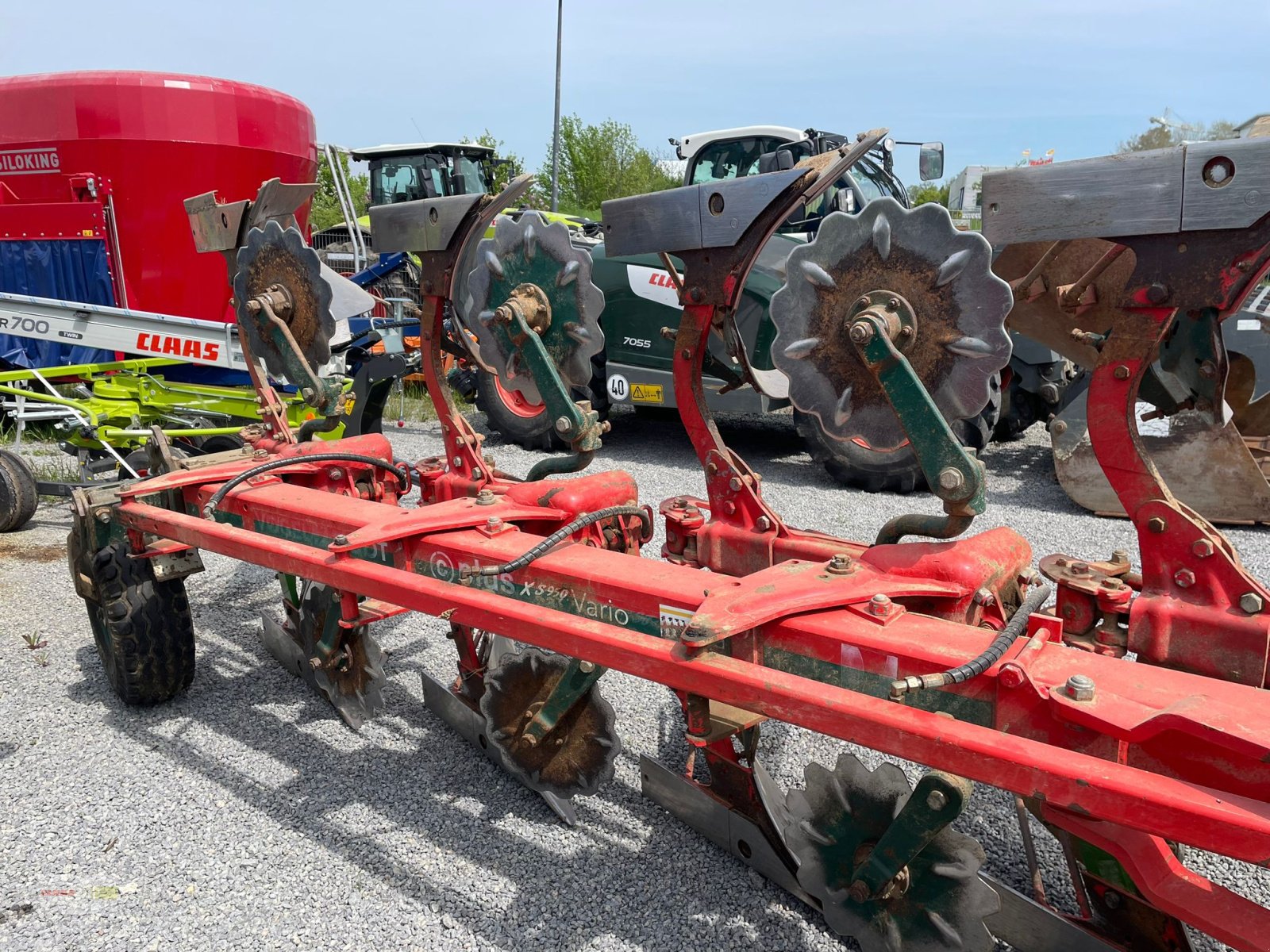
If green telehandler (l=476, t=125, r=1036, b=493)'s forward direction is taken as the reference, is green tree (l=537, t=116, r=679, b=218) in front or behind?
behind

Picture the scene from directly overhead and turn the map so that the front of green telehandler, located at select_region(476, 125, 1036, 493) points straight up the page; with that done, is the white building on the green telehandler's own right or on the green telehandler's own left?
on the green telehandler's own left

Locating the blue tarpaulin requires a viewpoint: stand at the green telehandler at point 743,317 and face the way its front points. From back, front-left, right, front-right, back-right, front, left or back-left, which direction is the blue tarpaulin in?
back-right

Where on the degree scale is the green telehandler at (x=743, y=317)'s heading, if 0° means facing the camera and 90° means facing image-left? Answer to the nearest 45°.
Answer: approximately 315°

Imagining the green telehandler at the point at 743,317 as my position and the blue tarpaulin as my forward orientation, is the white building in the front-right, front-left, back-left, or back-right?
back-right
